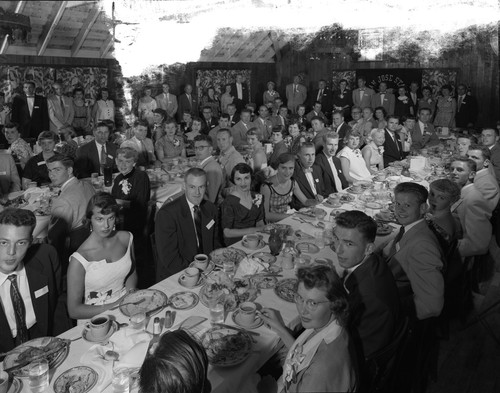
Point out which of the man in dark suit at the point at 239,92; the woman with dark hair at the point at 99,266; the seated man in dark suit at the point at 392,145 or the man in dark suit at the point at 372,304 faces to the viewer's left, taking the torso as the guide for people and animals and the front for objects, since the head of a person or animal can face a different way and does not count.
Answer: the man in dark suit at the point at 372,304

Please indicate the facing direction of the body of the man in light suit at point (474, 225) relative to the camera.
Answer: to the viewer's left

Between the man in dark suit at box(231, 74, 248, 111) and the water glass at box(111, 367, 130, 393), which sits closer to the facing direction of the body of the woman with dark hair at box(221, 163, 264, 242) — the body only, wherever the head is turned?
the water glass

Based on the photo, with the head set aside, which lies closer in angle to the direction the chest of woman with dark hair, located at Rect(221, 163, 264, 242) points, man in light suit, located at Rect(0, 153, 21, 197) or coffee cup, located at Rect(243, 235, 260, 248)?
the coffee cup

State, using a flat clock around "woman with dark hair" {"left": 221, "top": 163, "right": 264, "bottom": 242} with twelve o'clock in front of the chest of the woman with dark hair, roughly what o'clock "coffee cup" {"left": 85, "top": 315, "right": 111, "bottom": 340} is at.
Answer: The coffee cup is roughly at 2 o'clock from the woman with dark hair.

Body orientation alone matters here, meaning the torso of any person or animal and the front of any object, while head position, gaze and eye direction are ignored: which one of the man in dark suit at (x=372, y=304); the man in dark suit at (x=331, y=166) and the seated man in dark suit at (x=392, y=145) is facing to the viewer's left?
the man in dark suit at (x=372, y=304)

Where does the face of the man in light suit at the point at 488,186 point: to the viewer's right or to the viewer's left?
to the viewer's left
